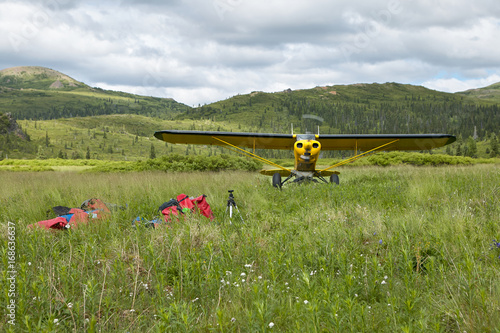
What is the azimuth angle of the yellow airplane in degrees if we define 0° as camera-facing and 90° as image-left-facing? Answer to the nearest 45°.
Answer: approximately 0°
